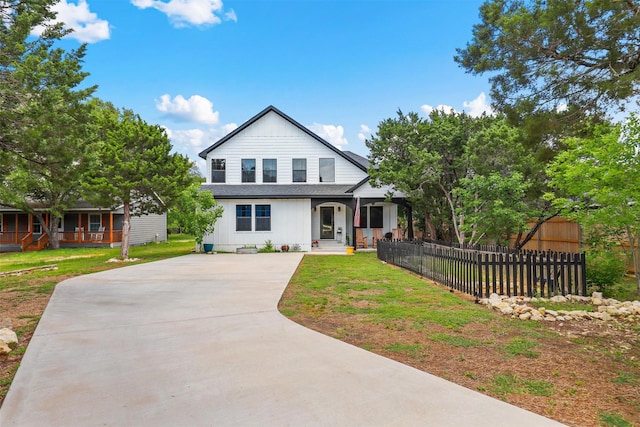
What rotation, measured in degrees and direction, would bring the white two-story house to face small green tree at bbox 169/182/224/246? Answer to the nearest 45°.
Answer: approximately 45° to its right

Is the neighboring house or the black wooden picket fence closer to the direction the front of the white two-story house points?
the black wooden picket fence

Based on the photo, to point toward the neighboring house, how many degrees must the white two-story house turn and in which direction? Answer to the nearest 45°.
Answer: approximately 90° to its right

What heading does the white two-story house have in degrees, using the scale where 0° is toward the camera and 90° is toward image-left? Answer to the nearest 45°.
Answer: approximately 0°

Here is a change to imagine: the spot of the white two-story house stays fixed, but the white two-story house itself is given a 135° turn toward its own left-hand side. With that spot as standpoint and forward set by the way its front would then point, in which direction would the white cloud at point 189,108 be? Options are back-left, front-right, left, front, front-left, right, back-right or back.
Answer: left

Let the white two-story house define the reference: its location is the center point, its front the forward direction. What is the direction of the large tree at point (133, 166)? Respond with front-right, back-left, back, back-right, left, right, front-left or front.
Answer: front-right

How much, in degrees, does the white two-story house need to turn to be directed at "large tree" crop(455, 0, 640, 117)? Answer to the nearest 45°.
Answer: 0° — it already faces it
